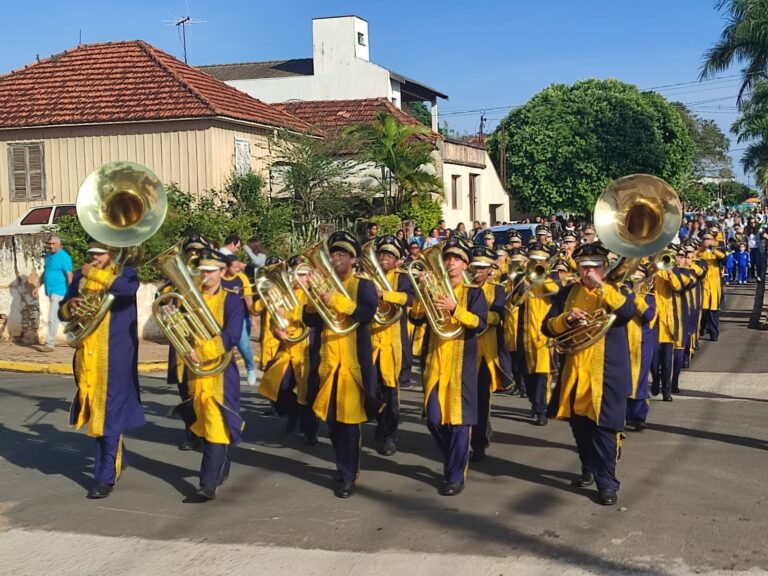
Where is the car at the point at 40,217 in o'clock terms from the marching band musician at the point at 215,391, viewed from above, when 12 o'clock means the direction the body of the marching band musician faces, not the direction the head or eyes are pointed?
The car is roughly at 4 o'clock from the marching band musician.

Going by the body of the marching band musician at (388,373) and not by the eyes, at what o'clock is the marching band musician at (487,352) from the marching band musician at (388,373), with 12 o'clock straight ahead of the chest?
the marching band musician at (487,352) is roughly at 9 o'clock from the marching band musician at (388,373).

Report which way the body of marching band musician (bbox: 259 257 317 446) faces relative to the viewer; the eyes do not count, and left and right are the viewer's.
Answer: facing the viewer and to the left of the viewer

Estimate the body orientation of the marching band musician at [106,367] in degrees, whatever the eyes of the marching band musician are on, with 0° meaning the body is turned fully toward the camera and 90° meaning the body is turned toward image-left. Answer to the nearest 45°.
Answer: approximately 45°

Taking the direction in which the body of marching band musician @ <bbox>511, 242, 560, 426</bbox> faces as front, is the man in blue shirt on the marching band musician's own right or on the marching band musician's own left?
on the marching band musician's own right

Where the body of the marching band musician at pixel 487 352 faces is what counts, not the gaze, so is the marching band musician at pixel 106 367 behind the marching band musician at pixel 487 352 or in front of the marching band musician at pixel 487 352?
in front

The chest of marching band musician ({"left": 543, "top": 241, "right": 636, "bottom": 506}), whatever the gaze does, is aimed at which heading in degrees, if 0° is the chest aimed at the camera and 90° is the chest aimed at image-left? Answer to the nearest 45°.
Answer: approximately 45°

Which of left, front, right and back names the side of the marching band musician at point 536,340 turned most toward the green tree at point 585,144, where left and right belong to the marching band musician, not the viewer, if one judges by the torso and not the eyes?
back

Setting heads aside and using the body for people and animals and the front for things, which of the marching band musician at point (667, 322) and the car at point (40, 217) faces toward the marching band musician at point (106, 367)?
the marching band musician at point (667, 322)

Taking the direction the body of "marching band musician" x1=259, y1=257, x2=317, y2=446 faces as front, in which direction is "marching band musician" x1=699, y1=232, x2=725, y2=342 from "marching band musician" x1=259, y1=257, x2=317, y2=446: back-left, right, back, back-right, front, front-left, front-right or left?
back

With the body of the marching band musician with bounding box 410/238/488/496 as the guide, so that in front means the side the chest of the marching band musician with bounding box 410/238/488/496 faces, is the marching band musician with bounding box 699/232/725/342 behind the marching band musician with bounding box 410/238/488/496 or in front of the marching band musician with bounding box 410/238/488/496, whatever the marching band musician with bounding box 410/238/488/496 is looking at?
behind

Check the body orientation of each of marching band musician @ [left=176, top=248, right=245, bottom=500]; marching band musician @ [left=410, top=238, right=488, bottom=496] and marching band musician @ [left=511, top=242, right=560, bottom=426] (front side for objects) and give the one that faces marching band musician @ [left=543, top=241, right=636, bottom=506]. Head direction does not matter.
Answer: marching band musician @ [left=511, top=242, right=560, bottom=426]
